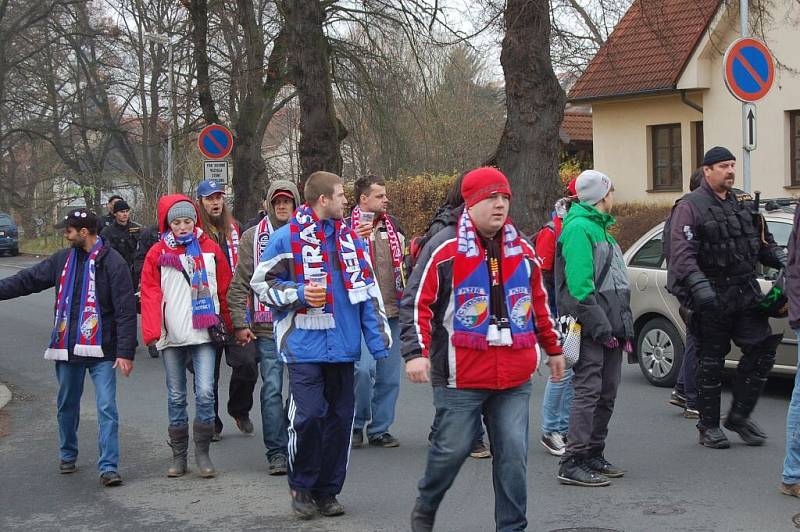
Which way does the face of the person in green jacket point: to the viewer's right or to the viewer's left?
to the viewer's right

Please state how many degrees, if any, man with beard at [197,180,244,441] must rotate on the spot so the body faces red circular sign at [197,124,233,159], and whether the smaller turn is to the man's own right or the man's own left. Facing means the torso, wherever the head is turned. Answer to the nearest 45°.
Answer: approximately 180°

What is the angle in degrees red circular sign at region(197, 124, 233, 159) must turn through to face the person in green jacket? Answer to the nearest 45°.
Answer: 0° — it already faces them

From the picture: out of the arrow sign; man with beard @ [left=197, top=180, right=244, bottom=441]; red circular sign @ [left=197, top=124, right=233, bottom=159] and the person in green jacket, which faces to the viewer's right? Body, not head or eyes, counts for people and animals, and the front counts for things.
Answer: the person in green jacket

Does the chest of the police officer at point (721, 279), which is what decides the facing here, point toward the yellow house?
no

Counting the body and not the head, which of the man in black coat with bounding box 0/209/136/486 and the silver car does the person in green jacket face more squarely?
the silver car

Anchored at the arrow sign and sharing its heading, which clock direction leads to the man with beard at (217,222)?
The man with beard is roughly at 3 o'clock from the arrow sign.

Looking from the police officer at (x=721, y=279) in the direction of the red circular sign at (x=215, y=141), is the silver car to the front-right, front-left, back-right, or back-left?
front-right

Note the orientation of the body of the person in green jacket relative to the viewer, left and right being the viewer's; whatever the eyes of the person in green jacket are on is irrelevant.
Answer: facing to the right of the viewer

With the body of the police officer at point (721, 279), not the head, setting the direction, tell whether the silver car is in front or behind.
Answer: behind

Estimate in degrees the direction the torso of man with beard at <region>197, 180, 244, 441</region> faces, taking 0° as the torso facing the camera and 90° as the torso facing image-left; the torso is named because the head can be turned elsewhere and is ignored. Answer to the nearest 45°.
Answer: approximately 0°

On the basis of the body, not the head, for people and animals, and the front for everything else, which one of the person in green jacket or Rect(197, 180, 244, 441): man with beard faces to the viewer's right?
the person in green jacket

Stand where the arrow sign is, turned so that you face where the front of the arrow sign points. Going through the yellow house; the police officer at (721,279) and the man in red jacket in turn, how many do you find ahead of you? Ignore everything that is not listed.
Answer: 2

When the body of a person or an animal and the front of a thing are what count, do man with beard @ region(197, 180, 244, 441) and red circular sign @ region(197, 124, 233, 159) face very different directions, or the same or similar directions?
same or similar directions

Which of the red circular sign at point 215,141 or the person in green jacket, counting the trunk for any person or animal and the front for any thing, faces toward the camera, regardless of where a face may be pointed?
the red circular sign

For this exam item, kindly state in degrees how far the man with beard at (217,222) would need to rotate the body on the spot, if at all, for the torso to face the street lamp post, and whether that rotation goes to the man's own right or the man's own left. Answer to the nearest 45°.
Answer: approximately 180°

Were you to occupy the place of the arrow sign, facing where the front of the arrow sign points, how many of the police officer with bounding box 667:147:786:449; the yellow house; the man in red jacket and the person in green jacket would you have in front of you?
3

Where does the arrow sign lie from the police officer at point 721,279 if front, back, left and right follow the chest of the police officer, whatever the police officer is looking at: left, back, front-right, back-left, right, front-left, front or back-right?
back-left

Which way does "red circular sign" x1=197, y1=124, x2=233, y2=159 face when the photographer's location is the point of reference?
facing the viewer
